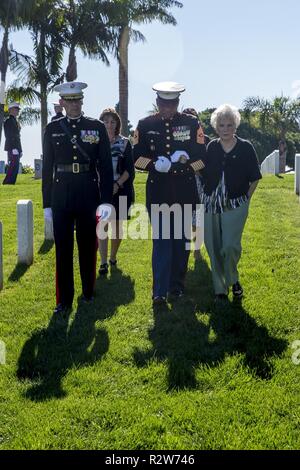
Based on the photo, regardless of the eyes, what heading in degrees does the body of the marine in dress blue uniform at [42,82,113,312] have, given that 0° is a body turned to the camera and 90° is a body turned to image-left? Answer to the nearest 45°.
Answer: approximately 0°

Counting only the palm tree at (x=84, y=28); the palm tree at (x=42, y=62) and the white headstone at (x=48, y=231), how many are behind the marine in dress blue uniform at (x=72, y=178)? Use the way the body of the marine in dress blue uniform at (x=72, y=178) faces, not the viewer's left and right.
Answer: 3

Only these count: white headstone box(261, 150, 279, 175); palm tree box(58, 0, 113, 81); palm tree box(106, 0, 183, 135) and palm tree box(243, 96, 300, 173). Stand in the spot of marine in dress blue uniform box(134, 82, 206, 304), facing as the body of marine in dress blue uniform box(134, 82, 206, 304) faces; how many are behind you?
4

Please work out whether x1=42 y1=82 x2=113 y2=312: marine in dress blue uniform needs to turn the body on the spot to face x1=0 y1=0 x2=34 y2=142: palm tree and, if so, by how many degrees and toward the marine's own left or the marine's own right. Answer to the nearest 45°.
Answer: approximately 180°

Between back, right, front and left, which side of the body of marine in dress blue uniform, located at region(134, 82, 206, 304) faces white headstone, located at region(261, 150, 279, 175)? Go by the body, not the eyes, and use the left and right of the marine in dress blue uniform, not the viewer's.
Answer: back
